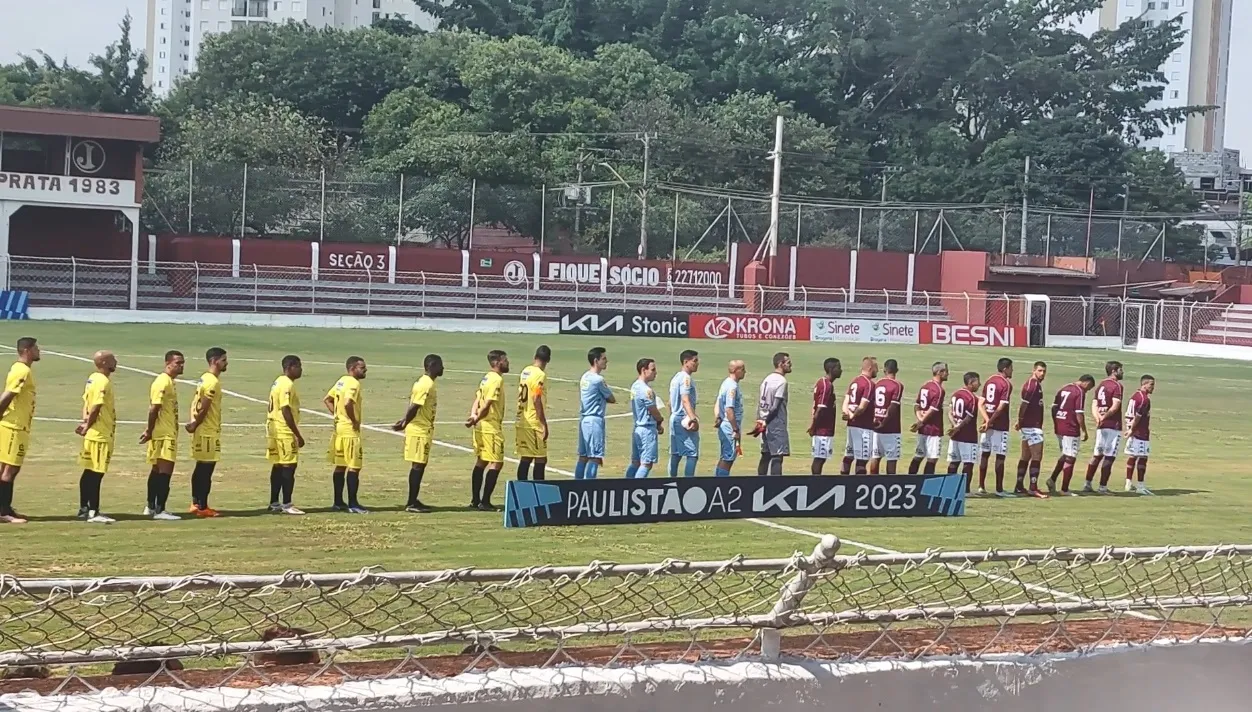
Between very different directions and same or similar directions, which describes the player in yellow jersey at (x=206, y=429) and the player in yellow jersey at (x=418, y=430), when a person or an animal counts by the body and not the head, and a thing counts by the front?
same or similar directions

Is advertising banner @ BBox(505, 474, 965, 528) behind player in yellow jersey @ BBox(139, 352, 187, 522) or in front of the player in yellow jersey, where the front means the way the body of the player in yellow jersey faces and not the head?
in front

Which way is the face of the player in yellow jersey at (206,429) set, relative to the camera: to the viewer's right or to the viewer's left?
to the viewer's right

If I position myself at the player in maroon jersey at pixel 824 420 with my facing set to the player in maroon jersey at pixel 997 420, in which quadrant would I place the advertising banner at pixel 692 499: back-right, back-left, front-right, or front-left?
back-right
